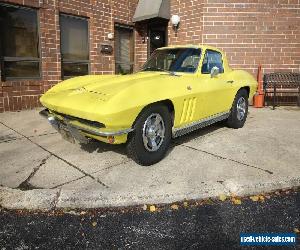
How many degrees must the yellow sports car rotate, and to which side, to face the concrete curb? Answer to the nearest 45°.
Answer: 0° — it already faces it

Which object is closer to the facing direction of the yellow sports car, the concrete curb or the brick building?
the concrete curb

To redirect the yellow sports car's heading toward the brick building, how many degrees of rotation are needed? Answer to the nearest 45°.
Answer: approximately 135° to its right

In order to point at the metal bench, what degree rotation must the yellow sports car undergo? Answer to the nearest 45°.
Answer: approximately 180°

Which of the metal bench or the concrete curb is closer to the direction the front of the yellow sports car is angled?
the concrete curb

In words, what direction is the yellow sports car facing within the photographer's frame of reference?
facing the viewer and to the left of the viewer

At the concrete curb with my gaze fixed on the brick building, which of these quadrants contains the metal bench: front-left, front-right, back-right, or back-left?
front-right
